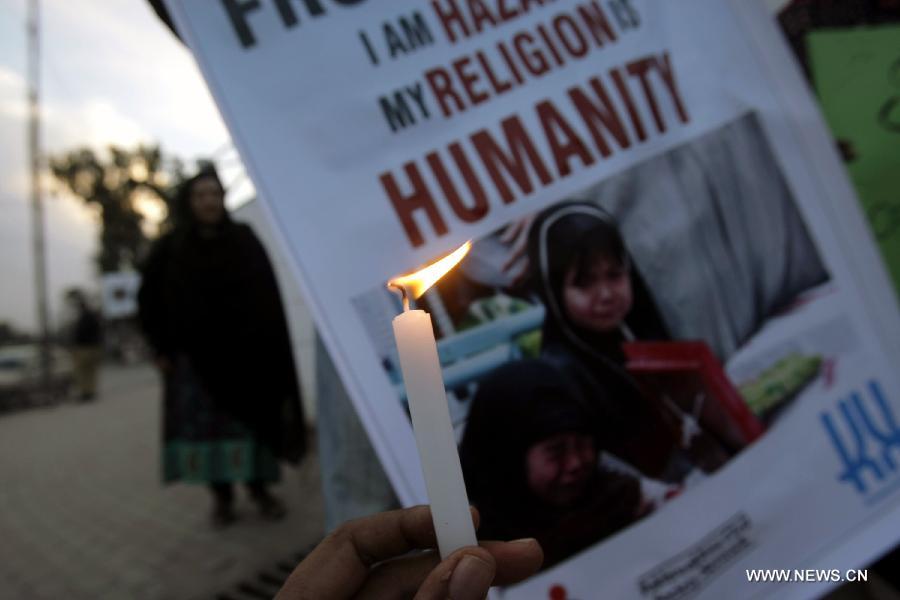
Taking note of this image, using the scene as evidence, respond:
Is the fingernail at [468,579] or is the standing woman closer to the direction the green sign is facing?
the fingernail

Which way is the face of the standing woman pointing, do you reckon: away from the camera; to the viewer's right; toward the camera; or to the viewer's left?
toward the camera

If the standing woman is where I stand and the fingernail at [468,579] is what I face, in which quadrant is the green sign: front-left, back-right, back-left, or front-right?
front-left

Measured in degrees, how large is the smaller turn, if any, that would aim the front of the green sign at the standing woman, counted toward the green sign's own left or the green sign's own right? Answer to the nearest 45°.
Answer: approximately 90° to the green sign's own right

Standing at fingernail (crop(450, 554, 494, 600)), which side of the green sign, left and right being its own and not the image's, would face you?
front

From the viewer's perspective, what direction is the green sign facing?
toward the camera
